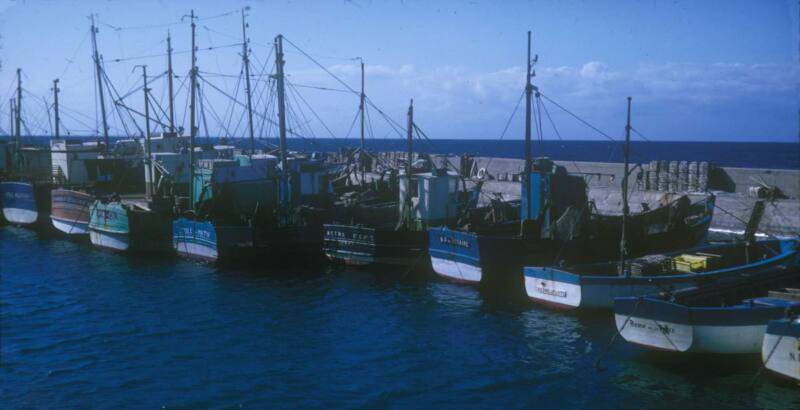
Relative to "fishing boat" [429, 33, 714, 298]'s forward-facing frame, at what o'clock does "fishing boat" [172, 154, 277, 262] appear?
"fishing boat" [172, 154, 277, 262] is roughly at 8 o'clock from "fishing boat" [429, 33, 714, 298].

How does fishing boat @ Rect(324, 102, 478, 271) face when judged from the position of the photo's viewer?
facing away from the viewer and to the right of the viewer

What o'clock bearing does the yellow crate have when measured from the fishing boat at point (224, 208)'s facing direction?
The yellow crate is roughly at 3 o'clock from the fishing boat.

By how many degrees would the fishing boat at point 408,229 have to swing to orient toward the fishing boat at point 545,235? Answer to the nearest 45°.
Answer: approximately 90° to its right

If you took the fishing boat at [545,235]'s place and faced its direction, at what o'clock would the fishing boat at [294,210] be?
the fishing boat at [294,210] is roughly at 8 o'clock from the fishing boat at [545,235].

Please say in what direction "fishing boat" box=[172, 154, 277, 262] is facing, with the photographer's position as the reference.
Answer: facing away from the viewer and to the right of the viewer

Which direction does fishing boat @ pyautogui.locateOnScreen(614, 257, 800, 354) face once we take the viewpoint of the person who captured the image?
facing away from the viewer and to the right of the viewer

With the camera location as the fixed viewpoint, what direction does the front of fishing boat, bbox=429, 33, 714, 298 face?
facing away from the viewer and to the right of the viewer

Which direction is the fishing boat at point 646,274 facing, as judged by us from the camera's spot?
facing away from the viewer and to the right of the viewer

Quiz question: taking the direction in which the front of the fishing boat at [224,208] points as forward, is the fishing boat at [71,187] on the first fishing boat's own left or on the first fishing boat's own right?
on the first fishing boat's own left

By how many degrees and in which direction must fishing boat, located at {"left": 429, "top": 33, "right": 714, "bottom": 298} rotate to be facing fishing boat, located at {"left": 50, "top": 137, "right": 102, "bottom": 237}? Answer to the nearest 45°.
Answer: approximately 135° to its left
